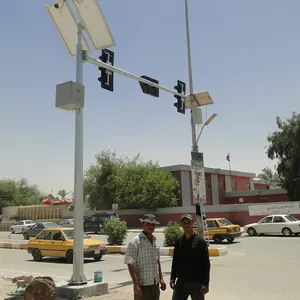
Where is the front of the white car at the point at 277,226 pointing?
to the viewer's left

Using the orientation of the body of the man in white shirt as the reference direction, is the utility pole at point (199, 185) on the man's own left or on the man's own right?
on the man's own left

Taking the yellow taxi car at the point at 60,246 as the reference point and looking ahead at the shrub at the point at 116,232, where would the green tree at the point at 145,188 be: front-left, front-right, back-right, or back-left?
front-left

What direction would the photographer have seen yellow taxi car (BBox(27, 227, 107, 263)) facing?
facing the viewer and to the right of the viewer

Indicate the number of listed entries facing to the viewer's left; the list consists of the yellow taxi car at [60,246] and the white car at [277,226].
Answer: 1

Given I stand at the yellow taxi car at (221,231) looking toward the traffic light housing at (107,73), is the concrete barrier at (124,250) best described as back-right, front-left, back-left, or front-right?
front-right

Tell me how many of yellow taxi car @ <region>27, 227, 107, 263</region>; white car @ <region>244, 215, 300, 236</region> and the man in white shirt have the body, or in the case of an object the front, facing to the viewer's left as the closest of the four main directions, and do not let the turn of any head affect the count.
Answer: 1
